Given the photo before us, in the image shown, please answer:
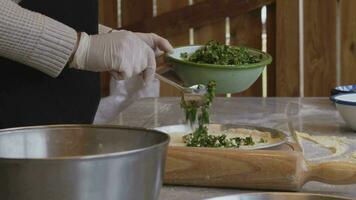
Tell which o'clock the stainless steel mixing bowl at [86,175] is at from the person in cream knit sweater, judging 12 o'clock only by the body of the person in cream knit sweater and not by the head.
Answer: The stainless steel mixing bowl is roughly at 3 o'clock from the person in cream knit sweater.

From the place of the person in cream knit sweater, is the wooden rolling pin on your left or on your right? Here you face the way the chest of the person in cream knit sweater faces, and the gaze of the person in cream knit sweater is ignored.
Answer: on your right

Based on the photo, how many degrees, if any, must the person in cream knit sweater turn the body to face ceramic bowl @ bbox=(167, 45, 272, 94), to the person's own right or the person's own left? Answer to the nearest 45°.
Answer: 0° — they already face it

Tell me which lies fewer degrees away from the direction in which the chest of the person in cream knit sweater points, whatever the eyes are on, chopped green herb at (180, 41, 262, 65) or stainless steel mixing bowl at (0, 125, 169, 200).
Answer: the chopped green herb

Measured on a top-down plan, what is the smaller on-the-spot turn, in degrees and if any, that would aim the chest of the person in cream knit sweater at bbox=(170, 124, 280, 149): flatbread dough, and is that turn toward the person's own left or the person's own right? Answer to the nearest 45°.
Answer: approximately 45° to the person's own right

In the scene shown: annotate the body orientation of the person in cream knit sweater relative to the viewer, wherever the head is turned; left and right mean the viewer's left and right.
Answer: facing to the right of the viewer

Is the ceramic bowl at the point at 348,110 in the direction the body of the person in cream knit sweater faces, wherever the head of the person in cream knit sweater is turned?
yes
